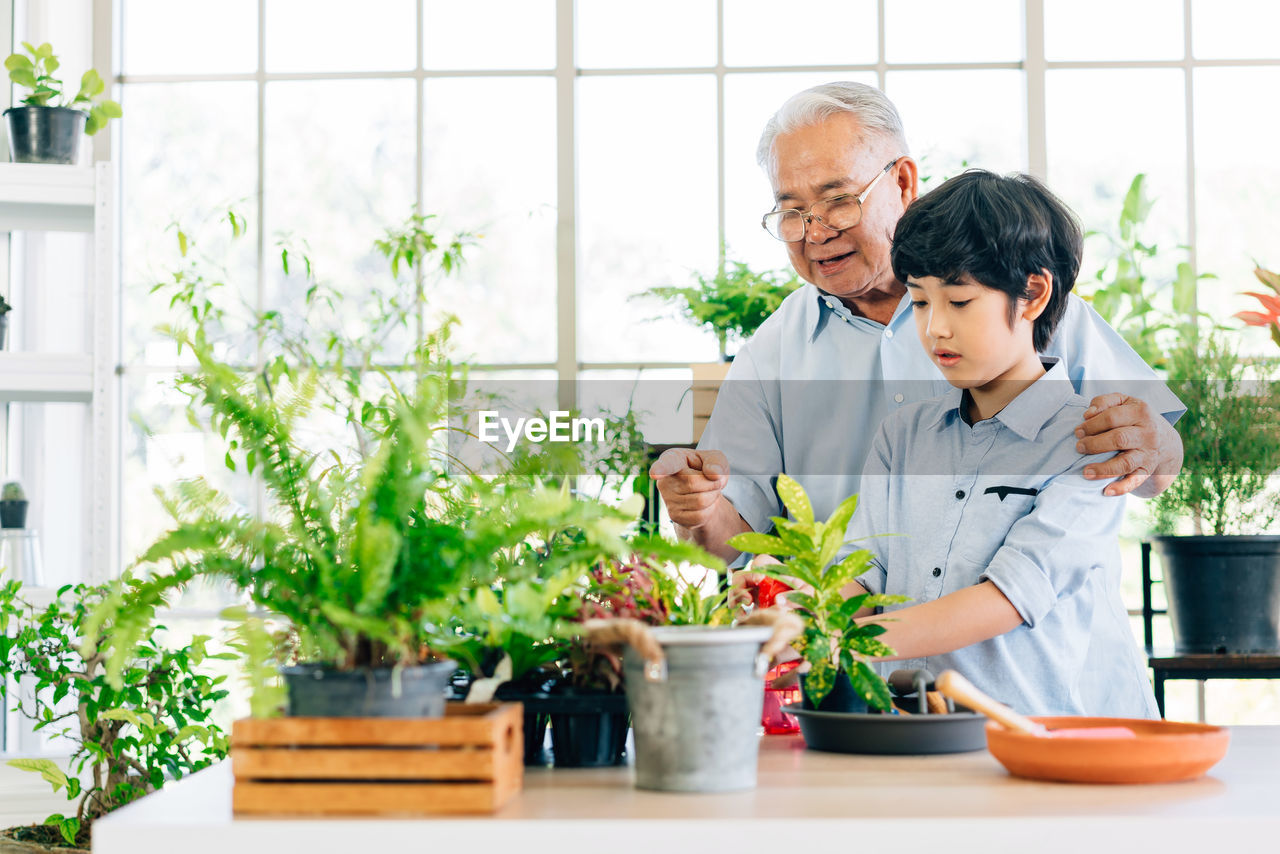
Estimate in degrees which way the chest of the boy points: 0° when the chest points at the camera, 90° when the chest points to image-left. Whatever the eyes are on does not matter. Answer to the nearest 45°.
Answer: approximately 45°

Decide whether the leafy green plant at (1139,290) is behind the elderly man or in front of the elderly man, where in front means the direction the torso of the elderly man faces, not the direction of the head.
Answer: behind

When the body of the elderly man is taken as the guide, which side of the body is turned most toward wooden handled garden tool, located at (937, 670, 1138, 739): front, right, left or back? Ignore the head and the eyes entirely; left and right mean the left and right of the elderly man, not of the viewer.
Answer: front

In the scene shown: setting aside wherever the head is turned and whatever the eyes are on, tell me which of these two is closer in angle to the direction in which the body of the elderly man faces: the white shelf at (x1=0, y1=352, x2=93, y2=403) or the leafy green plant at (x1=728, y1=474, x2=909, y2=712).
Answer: the leafy green plant

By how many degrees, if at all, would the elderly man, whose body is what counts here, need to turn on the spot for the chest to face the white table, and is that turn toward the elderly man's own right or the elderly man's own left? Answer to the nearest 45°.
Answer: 0° — they already face it

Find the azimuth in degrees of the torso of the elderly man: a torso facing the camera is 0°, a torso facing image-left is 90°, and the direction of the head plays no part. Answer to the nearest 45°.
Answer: approximately 0°

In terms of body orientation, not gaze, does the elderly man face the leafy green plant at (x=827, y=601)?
yes

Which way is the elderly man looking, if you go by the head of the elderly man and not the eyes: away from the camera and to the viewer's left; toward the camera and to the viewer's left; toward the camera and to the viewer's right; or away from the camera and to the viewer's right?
toward the camera and to the viewer's left

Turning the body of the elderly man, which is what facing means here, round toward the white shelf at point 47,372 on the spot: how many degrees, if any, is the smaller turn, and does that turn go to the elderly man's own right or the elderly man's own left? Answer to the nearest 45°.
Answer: approximately 90° to the elderly man's own right

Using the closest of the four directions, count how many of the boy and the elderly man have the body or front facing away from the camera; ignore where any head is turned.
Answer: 0

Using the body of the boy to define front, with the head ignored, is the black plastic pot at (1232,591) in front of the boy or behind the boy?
behind

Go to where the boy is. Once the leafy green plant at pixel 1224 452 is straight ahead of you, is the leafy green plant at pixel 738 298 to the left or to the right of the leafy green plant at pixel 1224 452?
left

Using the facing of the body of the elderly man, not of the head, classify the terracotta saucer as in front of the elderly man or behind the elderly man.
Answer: in front

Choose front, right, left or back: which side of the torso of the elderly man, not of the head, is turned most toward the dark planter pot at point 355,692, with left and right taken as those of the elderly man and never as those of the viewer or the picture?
front
